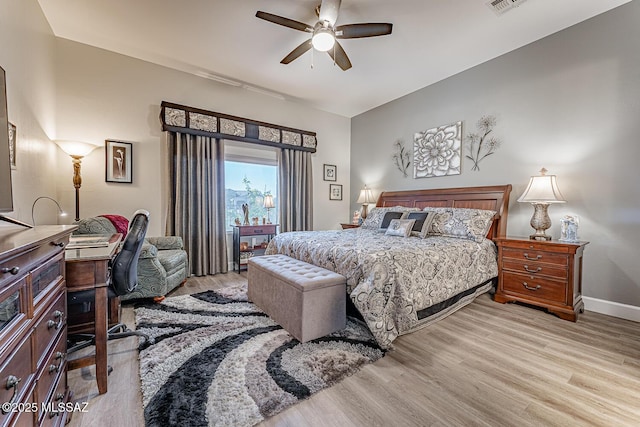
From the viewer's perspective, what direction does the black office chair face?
to the viewer's left

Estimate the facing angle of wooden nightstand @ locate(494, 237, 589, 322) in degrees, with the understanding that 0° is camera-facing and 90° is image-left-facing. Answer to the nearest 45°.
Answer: approximately 45°

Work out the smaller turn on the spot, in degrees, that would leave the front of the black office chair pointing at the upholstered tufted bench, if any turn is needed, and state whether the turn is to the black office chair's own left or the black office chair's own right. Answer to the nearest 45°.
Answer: approximately 135° to the black office chair's own left

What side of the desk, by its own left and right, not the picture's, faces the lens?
right

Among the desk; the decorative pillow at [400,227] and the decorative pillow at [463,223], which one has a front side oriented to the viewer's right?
the desk

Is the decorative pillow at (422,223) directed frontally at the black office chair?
yes

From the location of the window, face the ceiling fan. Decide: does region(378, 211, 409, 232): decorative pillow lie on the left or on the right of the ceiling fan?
left

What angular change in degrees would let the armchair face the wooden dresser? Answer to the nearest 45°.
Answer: approximately 45° to its right

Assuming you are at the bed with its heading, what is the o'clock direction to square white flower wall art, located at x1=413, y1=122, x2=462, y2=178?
The square white flower wall art is roughly at 5 o'clock from the bed.

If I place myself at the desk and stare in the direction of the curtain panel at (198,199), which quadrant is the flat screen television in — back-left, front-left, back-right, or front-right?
back-left

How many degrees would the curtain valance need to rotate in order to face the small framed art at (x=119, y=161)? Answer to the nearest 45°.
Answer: approximately 135° to its right

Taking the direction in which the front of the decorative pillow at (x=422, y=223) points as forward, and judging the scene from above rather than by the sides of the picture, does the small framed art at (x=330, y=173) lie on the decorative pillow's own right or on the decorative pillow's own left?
on the decorative pillow's own right

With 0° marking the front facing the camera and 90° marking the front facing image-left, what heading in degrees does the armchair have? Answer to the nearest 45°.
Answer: approximately 315°
